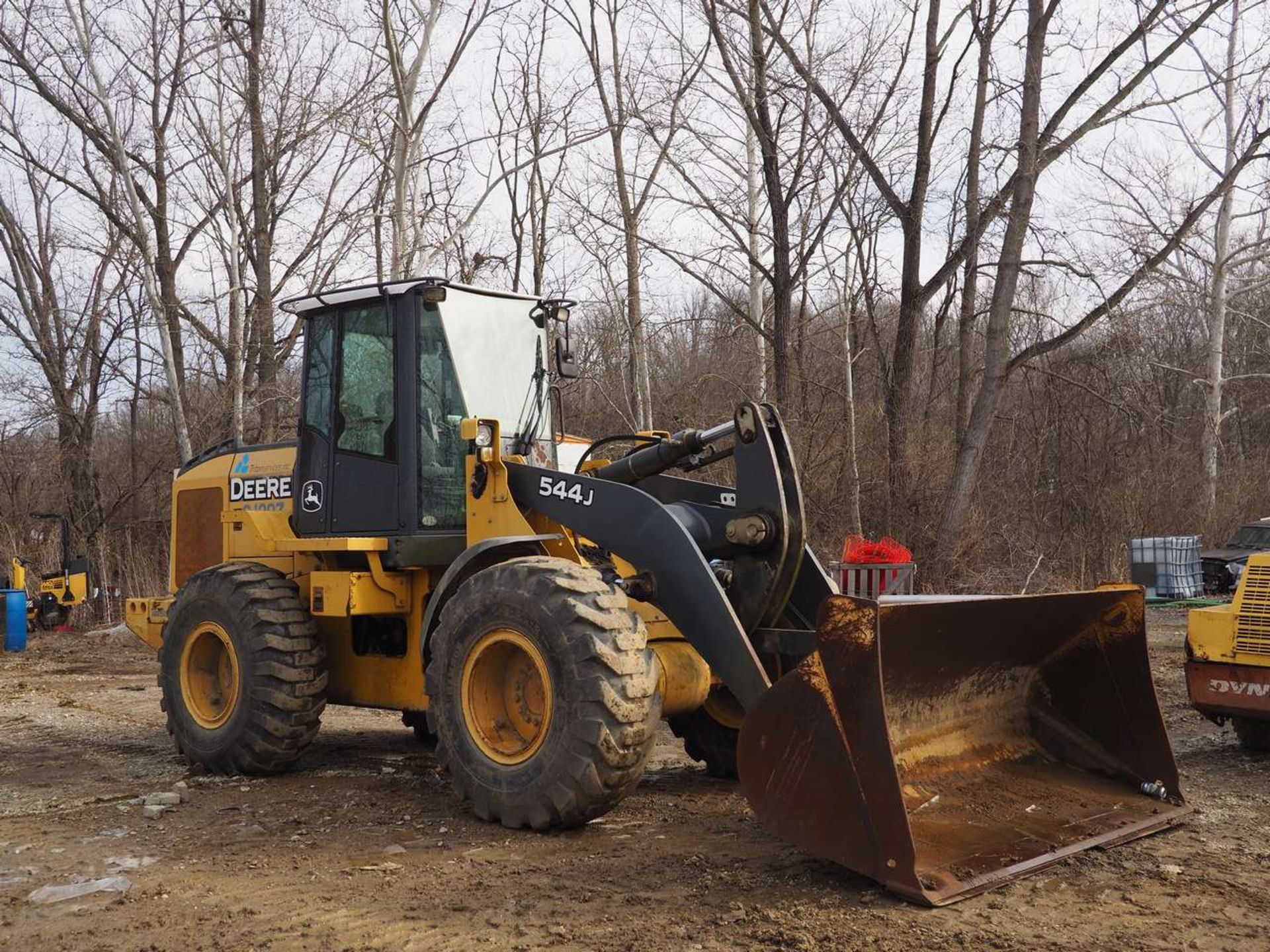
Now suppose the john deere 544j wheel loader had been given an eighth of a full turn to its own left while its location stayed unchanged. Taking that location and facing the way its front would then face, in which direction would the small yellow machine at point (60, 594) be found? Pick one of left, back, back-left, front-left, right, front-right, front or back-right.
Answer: back-left

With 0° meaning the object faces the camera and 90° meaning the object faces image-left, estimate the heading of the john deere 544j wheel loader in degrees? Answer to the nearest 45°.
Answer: approximately 315°

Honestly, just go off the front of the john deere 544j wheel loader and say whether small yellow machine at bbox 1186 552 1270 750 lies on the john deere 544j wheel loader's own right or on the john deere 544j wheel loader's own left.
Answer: on the john deere 544j wheel loader's own left

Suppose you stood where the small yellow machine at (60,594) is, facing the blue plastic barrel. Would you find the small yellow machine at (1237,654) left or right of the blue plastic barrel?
left

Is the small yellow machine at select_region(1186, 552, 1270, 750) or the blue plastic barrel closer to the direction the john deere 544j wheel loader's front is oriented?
the small yellow machine

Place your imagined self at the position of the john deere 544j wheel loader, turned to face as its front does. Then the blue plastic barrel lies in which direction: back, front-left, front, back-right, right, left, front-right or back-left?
back

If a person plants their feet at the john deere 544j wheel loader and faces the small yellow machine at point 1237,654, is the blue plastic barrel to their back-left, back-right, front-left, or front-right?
back-left
